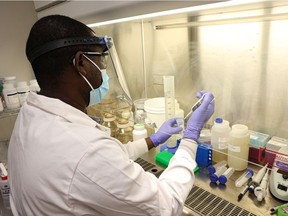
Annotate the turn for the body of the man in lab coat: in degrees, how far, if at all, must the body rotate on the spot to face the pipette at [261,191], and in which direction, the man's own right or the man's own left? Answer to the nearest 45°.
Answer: approximately 45° to the man's own right

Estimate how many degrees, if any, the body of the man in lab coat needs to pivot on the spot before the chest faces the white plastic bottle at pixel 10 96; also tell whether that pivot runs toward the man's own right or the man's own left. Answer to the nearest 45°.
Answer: approximately 90° to the man's own left

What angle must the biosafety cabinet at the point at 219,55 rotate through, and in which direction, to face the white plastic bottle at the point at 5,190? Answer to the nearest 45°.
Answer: approximately 45° to its right

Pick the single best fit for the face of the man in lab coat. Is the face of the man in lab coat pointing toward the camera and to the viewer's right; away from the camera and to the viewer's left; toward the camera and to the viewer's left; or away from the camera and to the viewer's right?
away from the camera and to the viewer's right

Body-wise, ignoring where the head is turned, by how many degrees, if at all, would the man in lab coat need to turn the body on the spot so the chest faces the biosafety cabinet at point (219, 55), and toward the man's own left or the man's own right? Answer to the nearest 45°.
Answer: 0° — they already face it

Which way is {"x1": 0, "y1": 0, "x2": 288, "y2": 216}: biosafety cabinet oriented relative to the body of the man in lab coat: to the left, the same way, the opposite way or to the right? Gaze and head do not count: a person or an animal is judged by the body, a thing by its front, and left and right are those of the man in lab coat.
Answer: the opposite way

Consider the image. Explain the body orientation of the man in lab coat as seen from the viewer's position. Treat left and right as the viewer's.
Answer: facing away from the viewer and to the right of the viewer

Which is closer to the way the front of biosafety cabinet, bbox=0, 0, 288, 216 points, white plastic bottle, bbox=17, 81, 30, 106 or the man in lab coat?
the man in lab coat

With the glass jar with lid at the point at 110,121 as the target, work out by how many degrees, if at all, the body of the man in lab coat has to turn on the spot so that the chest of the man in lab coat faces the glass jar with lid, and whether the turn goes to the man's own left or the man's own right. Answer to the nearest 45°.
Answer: approximately 45° to the man's own left
